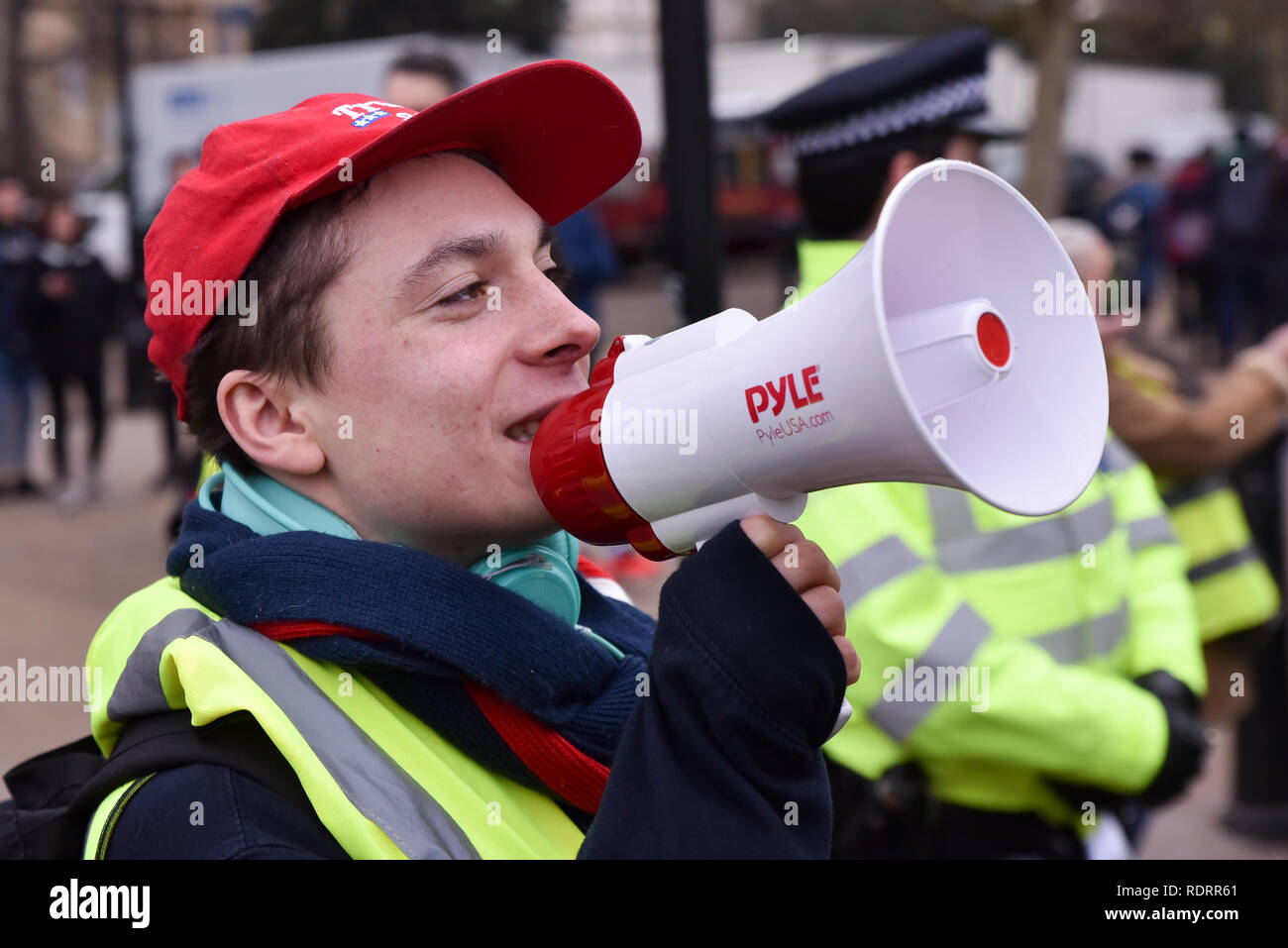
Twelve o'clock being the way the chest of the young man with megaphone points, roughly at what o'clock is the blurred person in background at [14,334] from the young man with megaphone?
The blurred person in background is roughly at 7 o'clock from the young man with megaphone.

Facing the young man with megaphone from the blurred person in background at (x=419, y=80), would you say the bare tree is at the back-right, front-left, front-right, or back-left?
back-left

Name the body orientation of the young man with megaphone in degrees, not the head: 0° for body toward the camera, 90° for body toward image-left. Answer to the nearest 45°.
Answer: approximately 315°

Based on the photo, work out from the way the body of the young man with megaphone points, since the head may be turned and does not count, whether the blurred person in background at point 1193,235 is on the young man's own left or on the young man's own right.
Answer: on the young man's own left

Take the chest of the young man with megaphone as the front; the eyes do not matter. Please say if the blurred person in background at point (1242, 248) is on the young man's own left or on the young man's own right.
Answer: on the young man's own left

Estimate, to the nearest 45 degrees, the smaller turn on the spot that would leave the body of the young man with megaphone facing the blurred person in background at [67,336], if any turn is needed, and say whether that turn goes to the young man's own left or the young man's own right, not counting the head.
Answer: approximately 135° to the young man's own left

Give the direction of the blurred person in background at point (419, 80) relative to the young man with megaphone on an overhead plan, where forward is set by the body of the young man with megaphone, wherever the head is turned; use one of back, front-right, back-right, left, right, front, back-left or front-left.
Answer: back-left

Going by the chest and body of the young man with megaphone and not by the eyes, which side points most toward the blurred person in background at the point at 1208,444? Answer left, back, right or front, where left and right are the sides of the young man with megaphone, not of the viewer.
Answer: left
